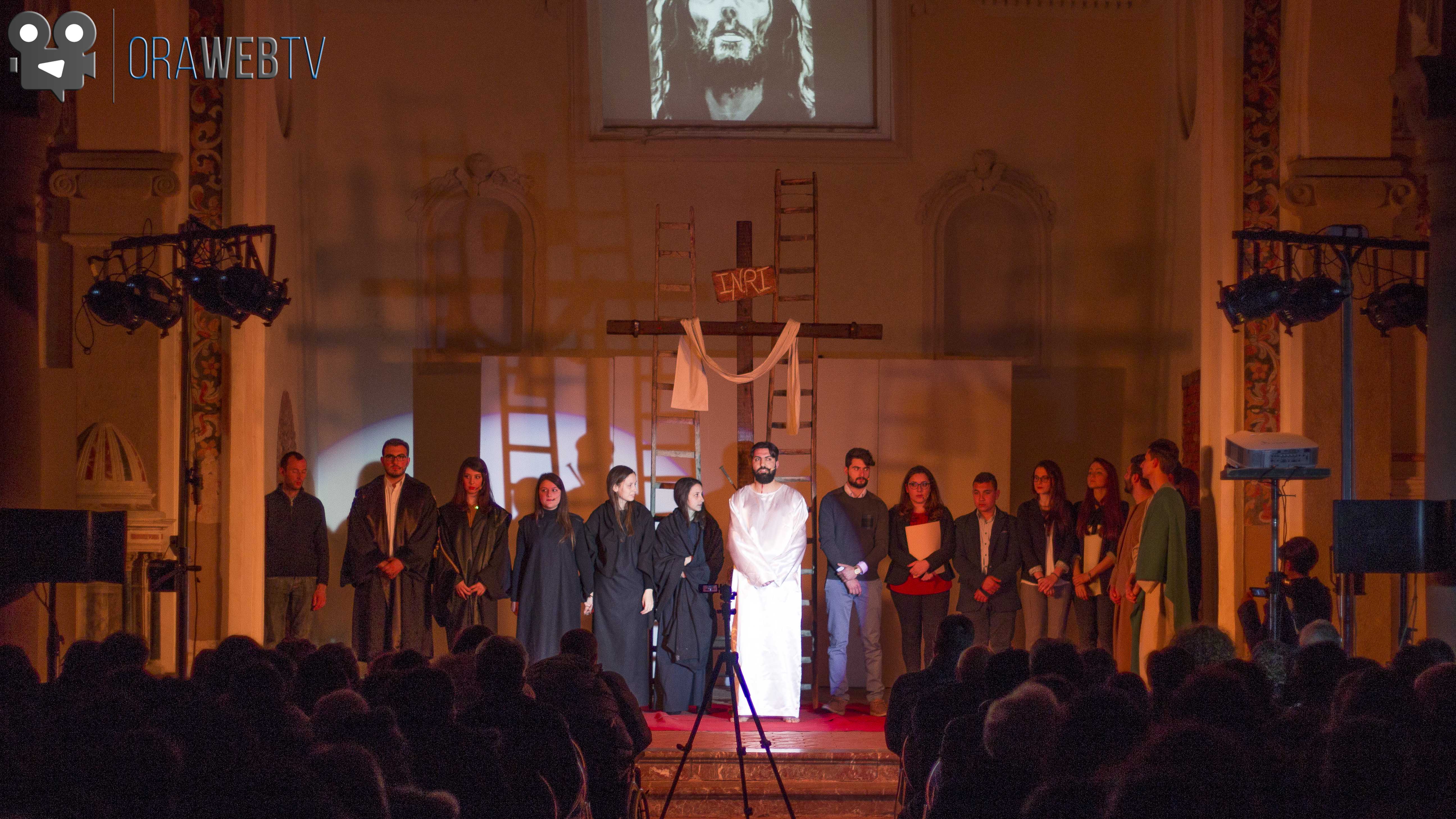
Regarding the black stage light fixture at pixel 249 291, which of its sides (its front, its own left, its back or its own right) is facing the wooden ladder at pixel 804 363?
front

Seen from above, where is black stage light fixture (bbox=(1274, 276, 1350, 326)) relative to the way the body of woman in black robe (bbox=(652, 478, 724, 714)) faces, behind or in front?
in front

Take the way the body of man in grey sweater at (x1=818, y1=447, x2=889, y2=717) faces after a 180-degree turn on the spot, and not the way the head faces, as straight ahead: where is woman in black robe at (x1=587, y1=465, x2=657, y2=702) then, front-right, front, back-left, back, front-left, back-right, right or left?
left

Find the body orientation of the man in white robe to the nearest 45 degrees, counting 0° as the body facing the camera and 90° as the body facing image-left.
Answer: approximately 0°

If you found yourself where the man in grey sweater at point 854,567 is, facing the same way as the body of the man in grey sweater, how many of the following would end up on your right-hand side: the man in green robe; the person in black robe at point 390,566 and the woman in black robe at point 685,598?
2

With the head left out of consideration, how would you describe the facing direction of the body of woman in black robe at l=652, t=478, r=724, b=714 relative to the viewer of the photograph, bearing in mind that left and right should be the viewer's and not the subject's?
facing the viewer and to the right of the viewer

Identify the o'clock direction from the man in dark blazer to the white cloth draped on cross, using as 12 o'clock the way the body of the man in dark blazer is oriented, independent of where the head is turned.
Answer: The white cloth draped on cross is roughly at 3 o'clock from the man in dark blazer.

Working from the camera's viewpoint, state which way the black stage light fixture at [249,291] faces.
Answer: facing away from the viewer and to the right of the viewer

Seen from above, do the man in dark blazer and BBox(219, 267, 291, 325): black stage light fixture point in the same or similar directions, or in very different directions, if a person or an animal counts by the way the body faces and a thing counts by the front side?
very different directions
